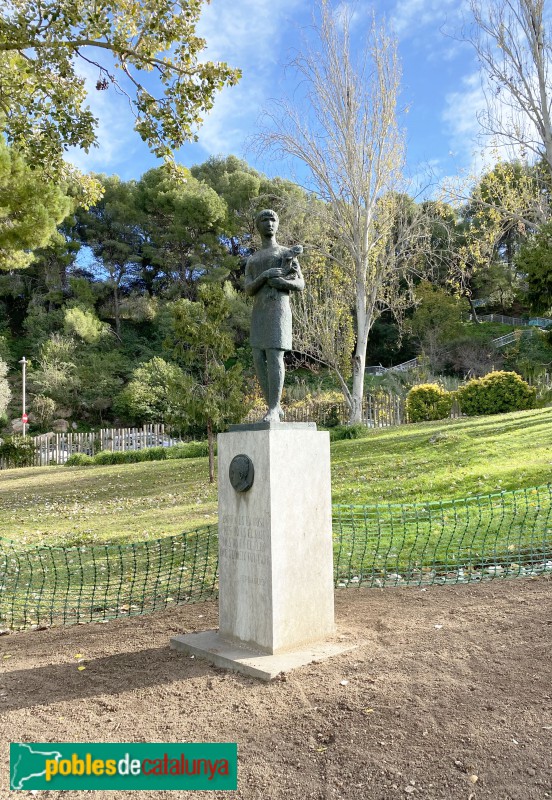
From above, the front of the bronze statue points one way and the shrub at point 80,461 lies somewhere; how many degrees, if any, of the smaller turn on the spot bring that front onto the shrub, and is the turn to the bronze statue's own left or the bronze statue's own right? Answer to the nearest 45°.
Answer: approximately 180°

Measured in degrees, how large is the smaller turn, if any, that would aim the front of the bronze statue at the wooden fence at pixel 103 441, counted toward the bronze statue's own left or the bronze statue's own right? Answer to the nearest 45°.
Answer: approximately 180°

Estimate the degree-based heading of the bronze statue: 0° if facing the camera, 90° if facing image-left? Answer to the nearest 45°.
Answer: approximately 0°

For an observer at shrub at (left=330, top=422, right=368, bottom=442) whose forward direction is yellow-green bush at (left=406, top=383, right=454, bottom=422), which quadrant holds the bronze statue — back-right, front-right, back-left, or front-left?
back-right

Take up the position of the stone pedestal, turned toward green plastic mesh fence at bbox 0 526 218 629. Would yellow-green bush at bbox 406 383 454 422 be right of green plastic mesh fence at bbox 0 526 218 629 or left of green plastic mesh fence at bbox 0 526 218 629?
right

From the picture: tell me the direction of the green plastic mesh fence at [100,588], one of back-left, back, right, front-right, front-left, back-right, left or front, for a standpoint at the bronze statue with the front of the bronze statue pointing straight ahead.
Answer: back-right

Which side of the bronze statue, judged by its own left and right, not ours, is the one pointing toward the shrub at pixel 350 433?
back

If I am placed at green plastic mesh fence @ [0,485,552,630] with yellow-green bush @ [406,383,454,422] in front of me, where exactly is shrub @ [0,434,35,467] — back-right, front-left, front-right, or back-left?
front-left

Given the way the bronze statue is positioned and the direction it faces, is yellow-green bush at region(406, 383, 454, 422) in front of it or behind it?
behind
